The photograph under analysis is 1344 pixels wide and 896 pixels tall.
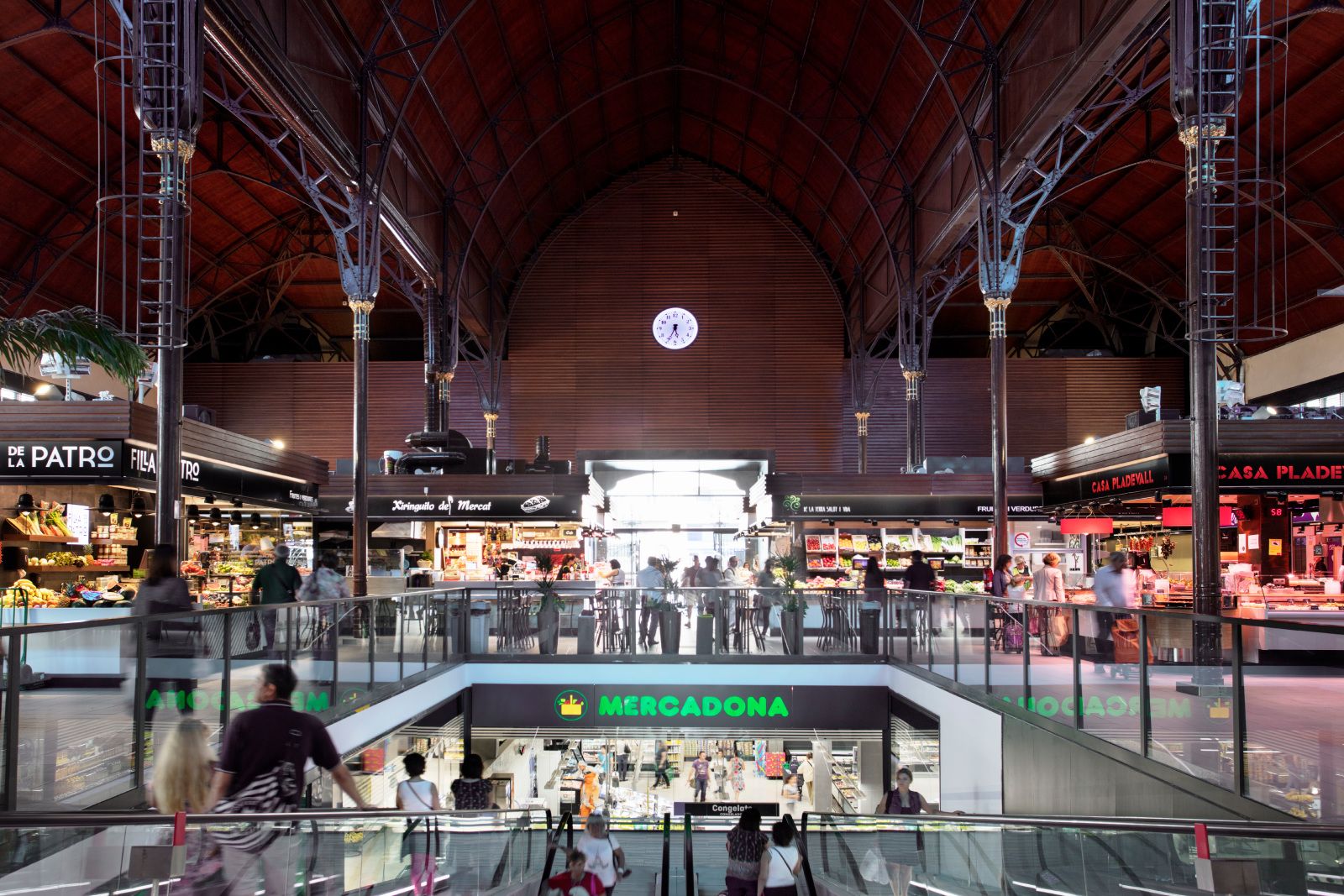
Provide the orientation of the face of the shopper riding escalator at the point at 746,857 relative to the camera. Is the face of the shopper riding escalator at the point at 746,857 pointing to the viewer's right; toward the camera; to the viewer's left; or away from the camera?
away from the camera

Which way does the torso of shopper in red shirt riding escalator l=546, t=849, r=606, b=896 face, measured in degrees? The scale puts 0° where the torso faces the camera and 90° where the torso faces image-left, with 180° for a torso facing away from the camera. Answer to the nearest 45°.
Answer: approximately 0°

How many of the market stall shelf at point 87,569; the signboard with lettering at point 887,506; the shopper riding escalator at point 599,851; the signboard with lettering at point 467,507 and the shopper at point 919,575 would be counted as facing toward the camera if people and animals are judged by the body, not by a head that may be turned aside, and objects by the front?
4

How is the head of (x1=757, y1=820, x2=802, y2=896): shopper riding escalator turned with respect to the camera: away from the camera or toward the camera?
away from the camera

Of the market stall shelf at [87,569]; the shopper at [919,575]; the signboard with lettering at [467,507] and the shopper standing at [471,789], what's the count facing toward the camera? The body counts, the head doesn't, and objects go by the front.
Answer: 2

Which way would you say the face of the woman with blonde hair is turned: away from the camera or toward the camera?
away from the camera

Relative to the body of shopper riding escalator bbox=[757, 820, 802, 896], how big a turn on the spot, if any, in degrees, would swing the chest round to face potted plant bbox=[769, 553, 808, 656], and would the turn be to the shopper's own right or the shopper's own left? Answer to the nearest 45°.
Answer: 0° — they already face it

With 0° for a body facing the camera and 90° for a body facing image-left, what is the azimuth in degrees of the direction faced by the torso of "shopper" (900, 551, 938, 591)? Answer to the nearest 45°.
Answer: approximately 180°

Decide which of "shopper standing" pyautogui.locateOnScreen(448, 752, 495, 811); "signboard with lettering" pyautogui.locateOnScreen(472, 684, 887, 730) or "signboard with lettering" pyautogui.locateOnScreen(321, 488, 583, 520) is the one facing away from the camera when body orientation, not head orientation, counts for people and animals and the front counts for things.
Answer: the shopper standing

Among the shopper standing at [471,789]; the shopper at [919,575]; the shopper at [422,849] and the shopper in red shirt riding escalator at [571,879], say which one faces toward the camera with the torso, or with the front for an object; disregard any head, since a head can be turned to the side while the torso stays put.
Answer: the shopper in red shirt riding escalator at [571,879]

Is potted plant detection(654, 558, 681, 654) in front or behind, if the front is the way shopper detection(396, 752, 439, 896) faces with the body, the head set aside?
in front

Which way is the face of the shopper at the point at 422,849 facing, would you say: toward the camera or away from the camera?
away from the camera
